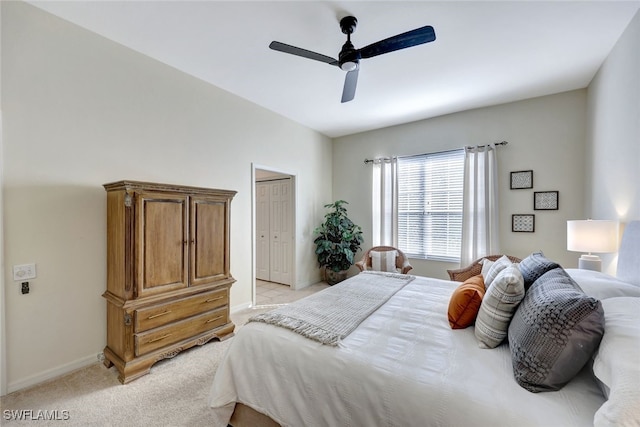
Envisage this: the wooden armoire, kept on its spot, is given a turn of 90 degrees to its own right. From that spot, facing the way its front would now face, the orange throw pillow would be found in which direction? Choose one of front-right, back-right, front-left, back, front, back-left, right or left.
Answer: left

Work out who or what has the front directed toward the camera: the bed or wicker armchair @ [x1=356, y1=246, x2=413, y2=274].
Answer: the wicker armchair

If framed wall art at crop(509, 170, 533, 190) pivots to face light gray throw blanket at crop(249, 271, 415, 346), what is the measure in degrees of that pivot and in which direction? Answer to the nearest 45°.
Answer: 0° — it already faces it

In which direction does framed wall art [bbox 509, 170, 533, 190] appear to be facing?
toward the camera

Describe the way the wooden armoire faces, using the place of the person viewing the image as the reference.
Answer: facing the viewer and to the right of the viewer

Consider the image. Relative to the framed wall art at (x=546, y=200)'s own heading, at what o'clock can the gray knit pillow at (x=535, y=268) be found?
The gray knit pillow is roughly at 12 o'clock from the framed wall art.

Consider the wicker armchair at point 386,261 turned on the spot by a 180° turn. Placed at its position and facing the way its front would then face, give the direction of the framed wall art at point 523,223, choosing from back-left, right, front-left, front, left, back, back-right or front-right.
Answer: right

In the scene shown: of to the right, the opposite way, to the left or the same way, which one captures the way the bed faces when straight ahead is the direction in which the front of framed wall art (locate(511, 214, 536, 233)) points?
to the right

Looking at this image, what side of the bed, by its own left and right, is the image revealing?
left

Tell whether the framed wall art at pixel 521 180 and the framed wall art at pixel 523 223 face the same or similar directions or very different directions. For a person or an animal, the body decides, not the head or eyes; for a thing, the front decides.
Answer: same or similar directions

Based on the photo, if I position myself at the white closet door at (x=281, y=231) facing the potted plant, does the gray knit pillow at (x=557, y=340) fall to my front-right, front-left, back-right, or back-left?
front-right

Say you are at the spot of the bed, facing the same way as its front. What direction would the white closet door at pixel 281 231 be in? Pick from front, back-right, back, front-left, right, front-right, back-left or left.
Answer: front-right

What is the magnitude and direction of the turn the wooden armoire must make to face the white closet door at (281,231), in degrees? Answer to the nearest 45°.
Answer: approximately 90° to its left

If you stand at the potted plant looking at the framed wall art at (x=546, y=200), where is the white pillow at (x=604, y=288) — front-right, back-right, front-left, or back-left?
front-right

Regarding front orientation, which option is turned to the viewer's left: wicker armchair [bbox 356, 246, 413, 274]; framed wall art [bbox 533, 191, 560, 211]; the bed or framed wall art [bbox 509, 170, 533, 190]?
the bed

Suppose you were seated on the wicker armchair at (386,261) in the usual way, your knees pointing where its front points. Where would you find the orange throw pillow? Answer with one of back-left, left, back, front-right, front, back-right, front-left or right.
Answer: front

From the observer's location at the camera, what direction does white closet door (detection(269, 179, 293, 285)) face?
facing the viewer and to the left of the viewer

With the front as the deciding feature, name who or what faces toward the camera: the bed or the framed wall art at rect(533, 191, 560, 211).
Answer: the framed wall art
